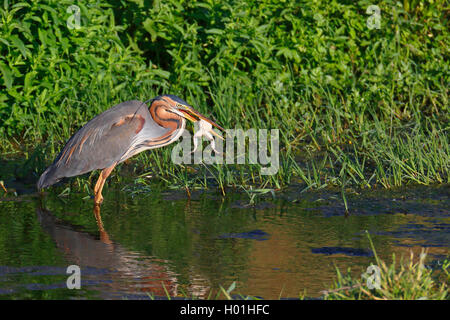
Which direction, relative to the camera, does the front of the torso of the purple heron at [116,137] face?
to the viewer's right
